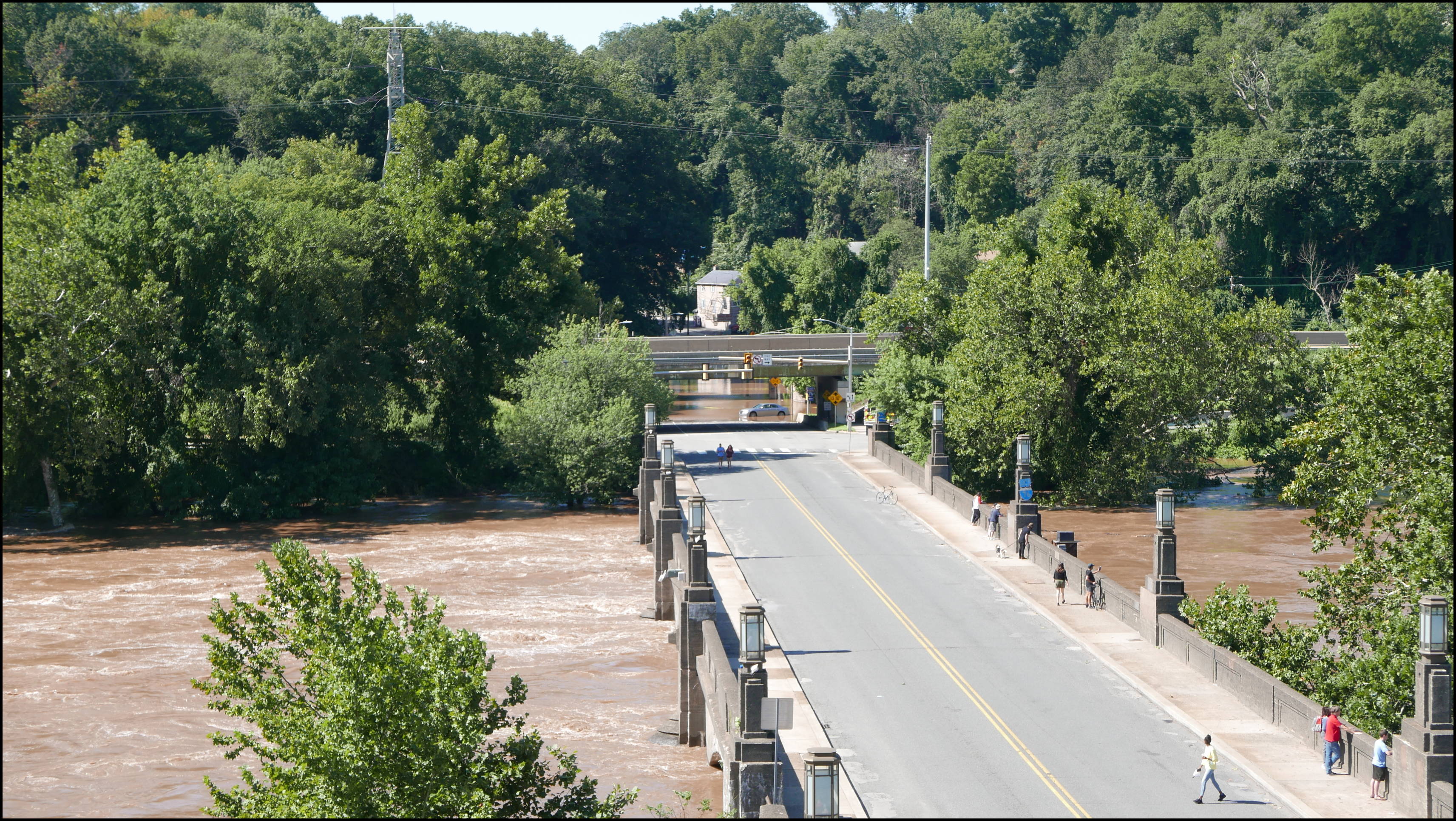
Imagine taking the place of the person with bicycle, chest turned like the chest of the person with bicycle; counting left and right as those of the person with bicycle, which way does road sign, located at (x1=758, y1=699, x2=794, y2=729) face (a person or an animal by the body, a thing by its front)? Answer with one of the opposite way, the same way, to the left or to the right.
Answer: to the left

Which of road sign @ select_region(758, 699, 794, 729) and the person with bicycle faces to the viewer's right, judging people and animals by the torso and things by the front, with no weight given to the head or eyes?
the person with bicycle

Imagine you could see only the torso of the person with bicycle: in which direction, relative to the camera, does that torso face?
to the viewer's right

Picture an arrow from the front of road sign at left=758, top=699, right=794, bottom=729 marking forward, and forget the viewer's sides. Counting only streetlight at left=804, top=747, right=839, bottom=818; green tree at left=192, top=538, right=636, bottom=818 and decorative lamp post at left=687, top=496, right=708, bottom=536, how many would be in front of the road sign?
1

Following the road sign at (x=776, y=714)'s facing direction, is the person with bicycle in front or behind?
in front

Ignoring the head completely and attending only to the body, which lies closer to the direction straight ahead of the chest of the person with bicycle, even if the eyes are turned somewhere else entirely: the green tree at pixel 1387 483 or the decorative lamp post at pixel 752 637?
the green tree

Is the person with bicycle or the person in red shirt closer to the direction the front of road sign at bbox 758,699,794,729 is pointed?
the person with bicycle

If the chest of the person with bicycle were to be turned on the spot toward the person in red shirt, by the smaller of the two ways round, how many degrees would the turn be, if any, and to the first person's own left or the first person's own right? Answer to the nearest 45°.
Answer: approximately 90° to the first person's own right

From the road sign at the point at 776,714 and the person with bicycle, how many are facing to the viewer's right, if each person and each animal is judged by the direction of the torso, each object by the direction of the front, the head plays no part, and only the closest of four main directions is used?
1

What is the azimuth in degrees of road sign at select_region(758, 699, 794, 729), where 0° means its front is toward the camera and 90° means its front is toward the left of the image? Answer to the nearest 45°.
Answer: approximately 180°
